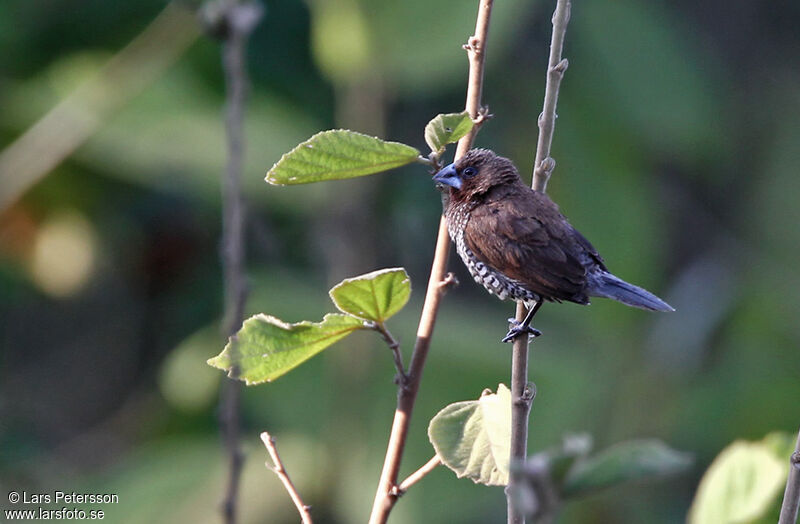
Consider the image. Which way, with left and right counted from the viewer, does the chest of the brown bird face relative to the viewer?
facing to the left of the viewer

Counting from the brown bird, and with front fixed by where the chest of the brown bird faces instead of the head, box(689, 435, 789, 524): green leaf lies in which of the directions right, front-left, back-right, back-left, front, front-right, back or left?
back-left

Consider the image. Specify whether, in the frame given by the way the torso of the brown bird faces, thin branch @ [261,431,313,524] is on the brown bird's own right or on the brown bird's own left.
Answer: on the brown bird's own left

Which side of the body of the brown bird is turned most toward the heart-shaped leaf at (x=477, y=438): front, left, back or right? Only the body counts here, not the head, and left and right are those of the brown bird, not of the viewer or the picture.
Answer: front

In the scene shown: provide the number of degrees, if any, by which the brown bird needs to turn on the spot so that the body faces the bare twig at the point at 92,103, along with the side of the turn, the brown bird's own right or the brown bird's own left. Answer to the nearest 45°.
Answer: approximately 45° to the brown bird's own right
